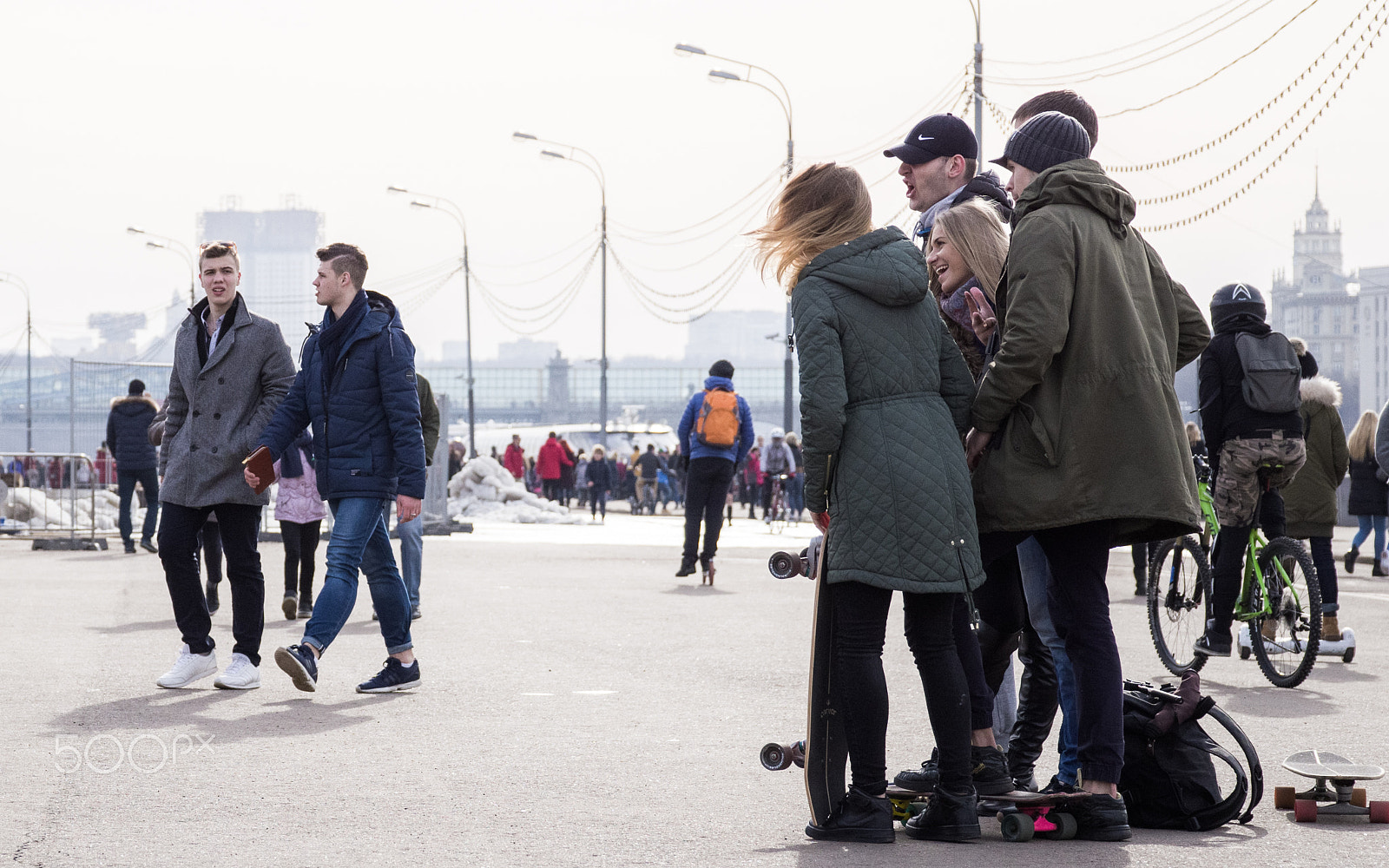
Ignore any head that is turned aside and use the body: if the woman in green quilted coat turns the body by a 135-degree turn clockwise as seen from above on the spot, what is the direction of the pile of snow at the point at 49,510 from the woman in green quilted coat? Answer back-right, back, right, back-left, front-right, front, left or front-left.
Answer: back-left

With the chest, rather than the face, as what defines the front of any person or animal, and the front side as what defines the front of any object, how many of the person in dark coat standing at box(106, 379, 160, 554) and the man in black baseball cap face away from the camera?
1

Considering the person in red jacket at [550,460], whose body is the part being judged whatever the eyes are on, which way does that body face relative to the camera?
away from the camera

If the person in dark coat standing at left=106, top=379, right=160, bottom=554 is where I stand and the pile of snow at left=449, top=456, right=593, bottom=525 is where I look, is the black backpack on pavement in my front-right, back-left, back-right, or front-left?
back-right

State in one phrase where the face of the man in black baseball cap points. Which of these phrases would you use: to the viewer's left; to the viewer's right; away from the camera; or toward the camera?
to the viewer's left

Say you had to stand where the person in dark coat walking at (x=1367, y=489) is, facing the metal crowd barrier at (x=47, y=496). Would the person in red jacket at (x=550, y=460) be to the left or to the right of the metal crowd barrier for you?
right

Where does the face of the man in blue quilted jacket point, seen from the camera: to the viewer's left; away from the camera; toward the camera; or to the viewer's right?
to the viewer's left

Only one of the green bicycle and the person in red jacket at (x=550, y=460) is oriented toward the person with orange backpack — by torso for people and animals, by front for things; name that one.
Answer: the green bicycle

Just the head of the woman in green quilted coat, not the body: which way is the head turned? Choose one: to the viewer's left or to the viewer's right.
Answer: to the viewer's right

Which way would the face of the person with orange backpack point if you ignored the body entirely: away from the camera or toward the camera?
away from the camera

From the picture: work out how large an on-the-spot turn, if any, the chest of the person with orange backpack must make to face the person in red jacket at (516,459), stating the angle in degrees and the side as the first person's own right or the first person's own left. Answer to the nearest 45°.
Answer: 0° — they already face them

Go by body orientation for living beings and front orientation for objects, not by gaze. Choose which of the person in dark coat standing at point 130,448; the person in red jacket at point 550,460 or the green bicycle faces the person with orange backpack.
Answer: the green bicycle

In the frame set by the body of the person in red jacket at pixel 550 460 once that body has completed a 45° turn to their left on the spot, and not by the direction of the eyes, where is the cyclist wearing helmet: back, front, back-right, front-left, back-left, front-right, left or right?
back-left

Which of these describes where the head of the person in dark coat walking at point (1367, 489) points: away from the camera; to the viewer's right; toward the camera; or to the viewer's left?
away from the camera

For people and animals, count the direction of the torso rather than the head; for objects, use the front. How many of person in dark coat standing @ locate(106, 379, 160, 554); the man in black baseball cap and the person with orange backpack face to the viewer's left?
1

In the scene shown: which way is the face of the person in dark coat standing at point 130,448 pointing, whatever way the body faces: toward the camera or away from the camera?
away from the camera
